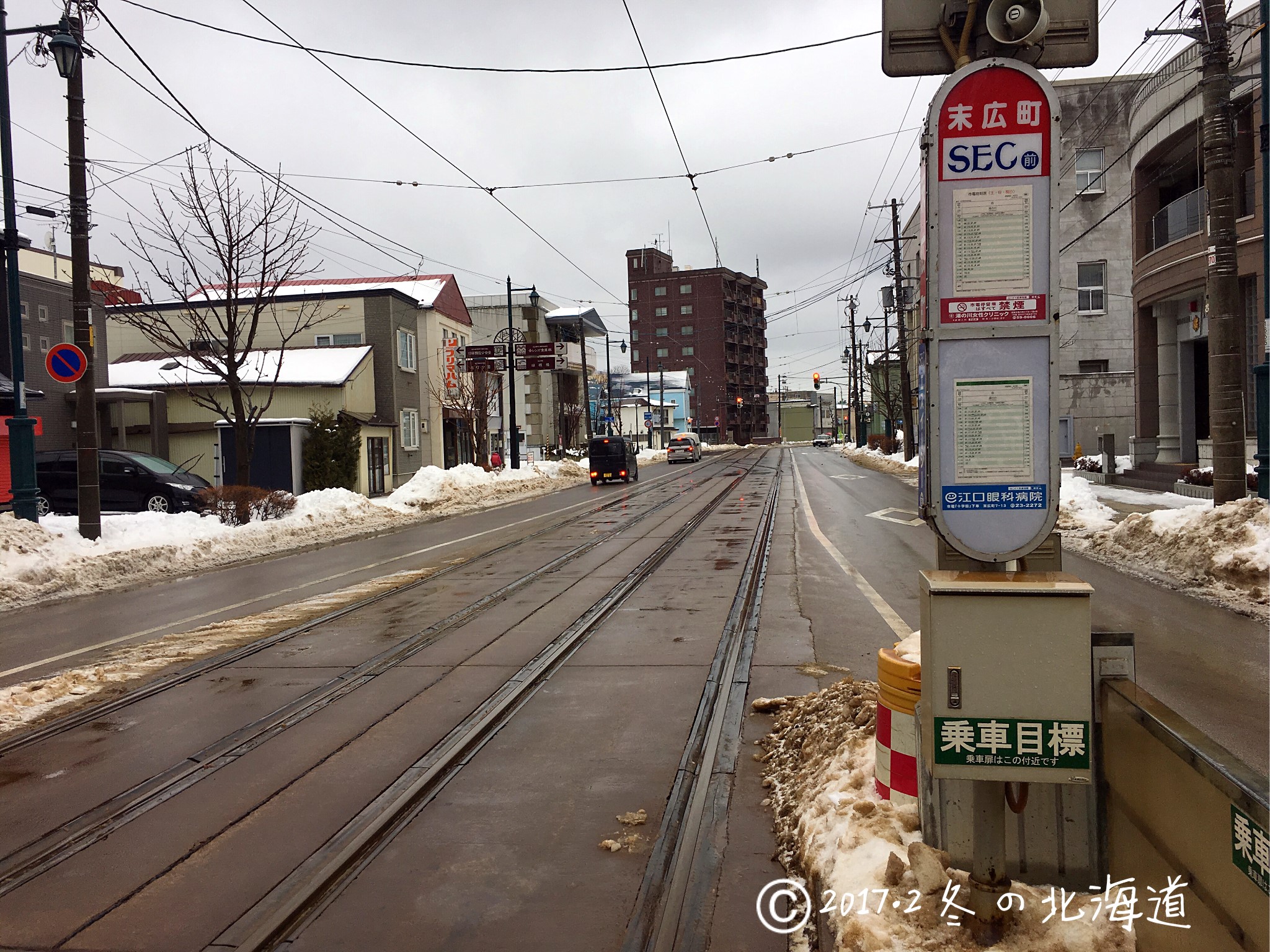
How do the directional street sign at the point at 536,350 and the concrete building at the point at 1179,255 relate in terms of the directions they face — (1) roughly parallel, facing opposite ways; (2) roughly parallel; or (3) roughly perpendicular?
roughly perpendicular

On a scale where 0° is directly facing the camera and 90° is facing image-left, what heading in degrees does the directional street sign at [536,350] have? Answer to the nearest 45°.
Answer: approximately 0°

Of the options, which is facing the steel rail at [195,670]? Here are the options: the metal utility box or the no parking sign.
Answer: the no parking sign

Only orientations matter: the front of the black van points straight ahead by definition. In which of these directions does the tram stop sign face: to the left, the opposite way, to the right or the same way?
the opposite way

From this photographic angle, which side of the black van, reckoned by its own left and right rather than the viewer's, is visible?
back

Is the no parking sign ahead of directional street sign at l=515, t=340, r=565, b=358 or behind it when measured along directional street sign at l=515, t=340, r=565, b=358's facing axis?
ahead

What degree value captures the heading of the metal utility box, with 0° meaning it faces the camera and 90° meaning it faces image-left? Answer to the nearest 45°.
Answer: approximately 0°

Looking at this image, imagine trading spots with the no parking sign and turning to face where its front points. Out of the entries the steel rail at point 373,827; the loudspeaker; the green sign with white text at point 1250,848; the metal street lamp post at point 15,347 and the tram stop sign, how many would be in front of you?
4
